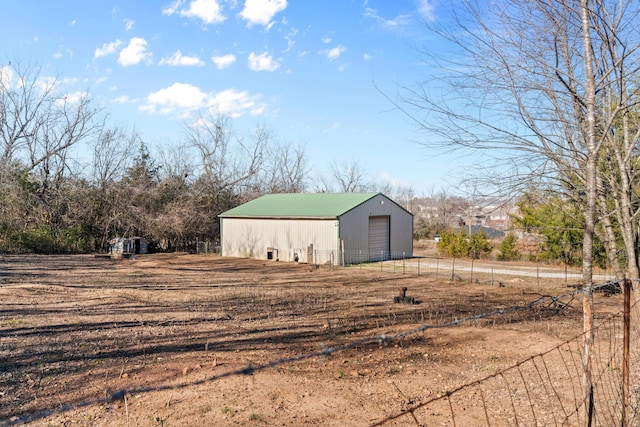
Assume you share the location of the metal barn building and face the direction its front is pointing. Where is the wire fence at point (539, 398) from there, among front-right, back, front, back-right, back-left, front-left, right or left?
front-right

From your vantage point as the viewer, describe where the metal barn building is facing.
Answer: facing the viewer and to the right of the viewer

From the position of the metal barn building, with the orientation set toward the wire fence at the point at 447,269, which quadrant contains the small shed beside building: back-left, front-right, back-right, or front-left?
back-right

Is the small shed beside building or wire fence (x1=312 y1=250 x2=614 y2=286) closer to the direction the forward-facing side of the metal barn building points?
the wire fence

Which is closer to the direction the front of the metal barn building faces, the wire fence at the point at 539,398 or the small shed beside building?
the wire fence

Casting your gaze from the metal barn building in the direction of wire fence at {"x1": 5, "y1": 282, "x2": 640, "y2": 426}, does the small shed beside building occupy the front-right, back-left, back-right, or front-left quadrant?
back-right

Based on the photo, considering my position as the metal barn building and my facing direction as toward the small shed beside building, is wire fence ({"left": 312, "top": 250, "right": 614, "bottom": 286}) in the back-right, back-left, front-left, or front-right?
back-left

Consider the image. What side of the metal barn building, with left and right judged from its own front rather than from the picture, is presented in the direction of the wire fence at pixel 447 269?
front

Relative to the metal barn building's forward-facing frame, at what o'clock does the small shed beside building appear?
The small shed beside building is roughly at 5 o'clock from the metal barn building.

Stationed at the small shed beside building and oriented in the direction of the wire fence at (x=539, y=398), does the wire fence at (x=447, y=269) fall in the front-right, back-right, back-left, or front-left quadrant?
front-left
